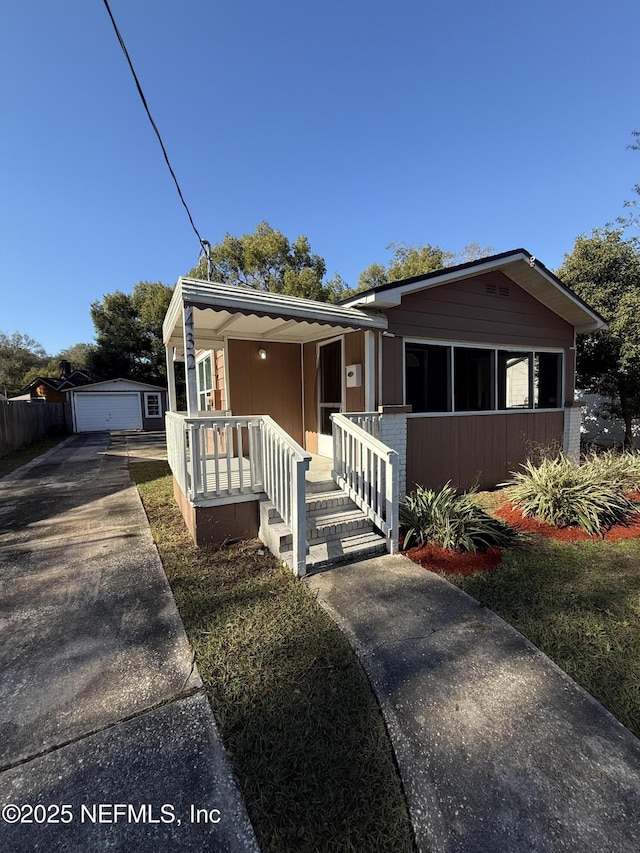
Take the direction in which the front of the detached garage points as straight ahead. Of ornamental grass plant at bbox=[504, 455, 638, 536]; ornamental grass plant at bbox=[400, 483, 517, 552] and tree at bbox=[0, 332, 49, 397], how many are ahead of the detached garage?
2

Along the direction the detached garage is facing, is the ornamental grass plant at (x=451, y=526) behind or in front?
in front

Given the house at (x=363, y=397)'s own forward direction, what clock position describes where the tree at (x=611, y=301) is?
The tree is roughly at 8 o'clock from the house.

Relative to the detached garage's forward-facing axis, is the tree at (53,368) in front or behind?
behind

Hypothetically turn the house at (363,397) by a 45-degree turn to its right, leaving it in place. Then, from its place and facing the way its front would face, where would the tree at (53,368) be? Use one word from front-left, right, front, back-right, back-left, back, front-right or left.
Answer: right

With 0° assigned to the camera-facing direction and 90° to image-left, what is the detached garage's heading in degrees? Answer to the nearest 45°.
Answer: approximately 0°

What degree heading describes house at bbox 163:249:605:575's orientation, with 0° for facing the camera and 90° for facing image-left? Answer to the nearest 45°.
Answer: approximately 0°

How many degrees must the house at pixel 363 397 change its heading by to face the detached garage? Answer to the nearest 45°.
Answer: approximately 135° to its right

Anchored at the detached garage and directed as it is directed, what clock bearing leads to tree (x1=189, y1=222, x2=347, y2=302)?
The tree is roughly at 10 o'clock from the detached garage.

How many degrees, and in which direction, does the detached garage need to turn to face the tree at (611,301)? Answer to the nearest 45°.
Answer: approximately 45° to its left

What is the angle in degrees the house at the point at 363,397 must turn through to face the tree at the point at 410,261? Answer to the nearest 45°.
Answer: approximately 180°

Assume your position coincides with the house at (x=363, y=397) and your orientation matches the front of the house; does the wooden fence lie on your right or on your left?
on your right
